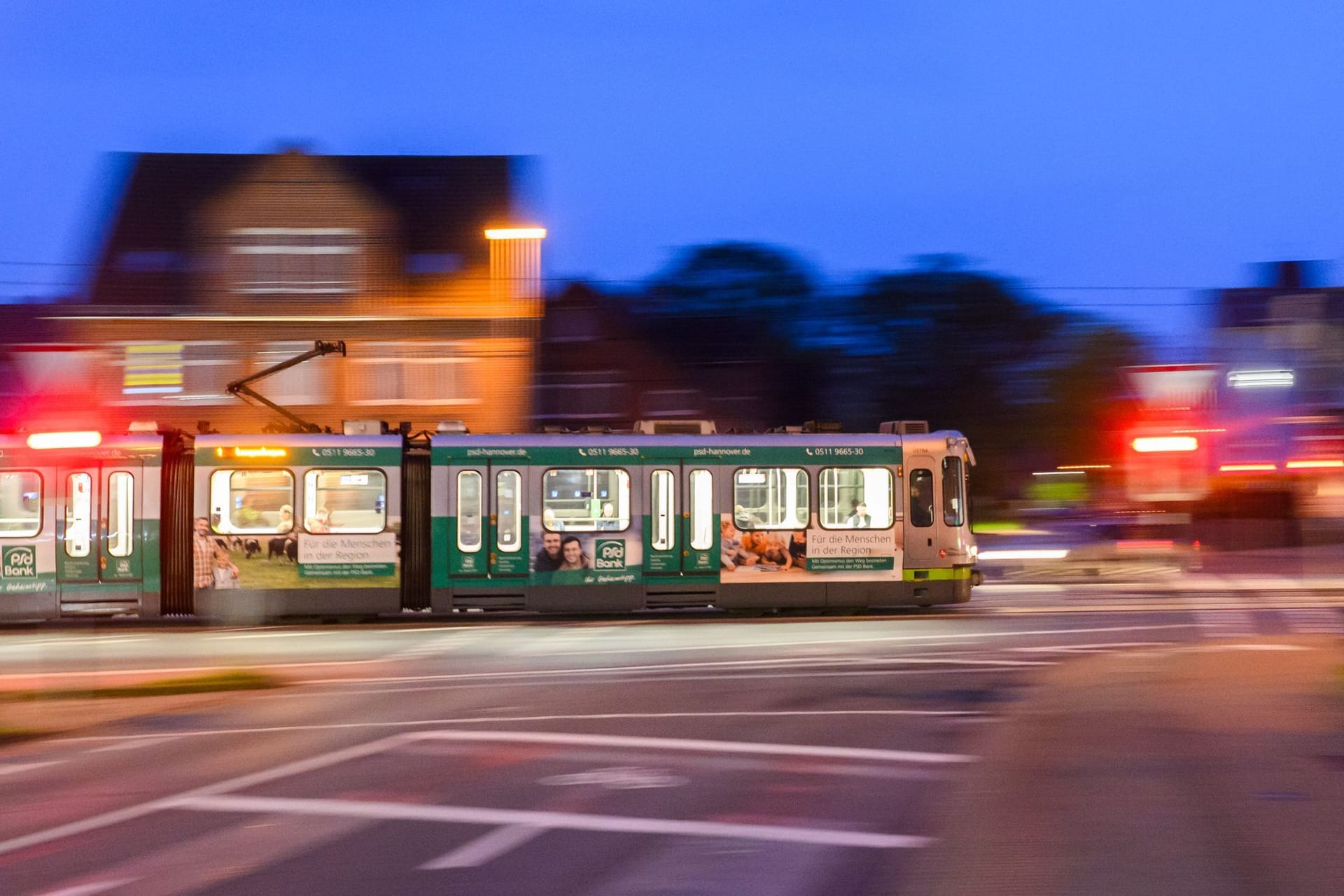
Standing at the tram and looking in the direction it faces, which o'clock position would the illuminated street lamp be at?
The illuminated street lamp is roughly at 9 o'clock from the tram.

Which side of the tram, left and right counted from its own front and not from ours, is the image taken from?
right
